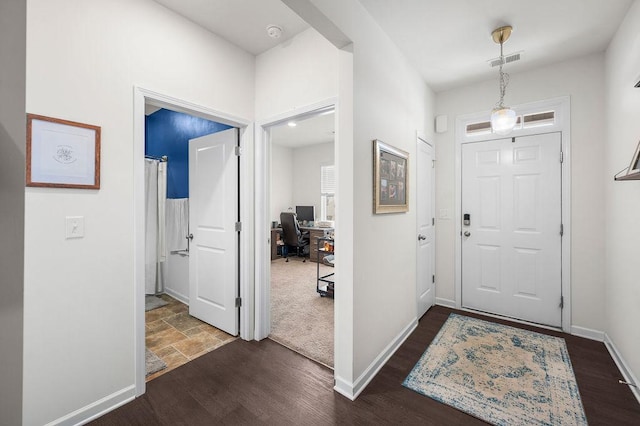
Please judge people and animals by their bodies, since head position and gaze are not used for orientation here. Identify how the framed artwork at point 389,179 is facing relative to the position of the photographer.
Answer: facing the viewer and to the right of the viewer

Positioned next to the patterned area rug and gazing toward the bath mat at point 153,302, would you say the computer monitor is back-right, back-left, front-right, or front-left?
front-right

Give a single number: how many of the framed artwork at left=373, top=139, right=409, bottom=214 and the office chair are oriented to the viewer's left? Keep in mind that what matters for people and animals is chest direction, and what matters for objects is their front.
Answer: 0

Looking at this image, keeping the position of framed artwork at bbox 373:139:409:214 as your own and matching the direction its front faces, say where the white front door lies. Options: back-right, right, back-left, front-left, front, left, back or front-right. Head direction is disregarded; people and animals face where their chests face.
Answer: left

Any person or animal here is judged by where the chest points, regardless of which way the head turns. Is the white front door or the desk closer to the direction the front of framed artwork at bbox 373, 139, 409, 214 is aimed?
the white front door

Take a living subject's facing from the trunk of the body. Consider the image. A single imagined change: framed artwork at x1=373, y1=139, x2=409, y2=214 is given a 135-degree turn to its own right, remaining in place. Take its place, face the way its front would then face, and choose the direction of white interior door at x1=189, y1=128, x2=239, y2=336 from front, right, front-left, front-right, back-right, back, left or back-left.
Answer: front

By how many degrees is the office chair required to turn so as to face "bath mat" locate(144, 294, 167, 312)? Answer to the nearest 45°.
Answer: approximately 180°

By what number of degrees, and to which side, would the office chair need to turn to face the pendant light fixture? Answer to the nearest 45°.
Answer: approximately 90° to its right

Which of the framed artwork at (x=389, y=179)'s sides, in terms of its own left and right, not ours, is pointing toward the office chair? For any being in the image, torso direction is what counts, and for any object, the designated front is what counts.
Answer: back

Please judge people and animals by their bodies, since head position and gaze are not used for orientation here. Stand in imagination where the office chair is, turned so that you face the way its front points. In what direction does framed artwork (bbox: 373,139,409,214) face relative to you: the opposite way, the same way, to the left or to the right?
to the right

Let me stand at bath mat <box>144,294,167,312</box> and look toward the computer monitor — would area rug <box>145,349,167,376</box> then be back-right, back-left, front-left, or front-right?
back-right
